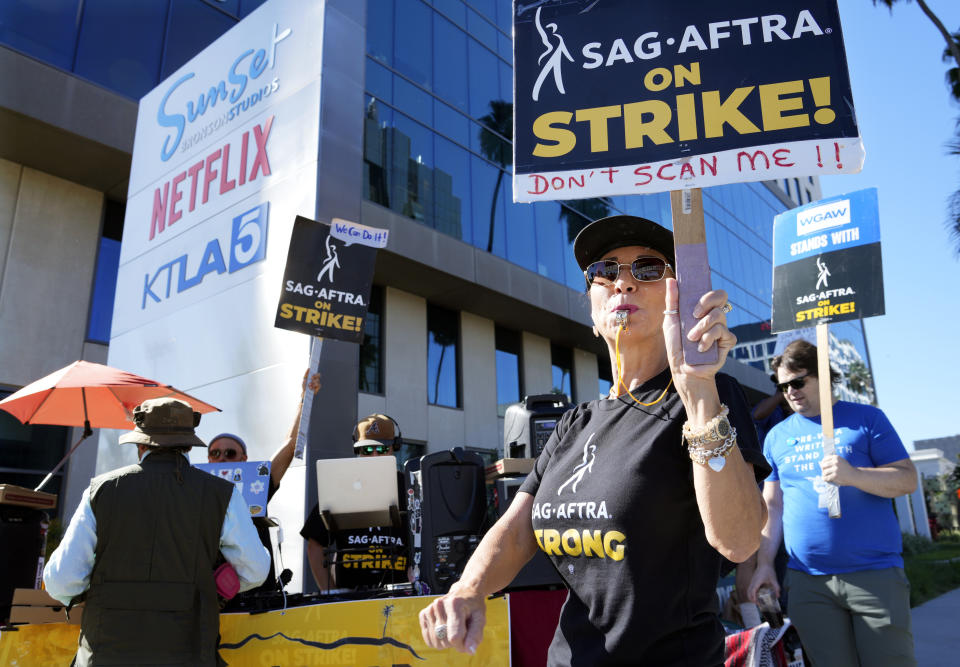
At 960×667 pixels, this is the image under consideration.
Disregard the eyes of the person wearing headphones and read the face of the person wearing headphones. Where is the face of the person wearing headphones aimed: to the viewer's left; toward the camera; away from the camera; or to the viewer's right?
toward the camera

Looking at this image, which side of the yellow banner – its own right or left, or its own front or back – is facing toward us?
front

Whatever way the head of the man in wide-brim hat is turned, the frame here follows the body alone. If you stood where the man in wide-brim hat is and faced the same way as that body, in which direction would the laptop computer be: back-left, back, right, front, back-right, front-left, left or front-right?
front-right

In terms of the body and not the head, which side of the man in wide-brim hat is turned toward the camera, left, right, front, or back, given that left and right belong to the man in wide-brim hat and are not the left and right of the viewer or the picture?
back

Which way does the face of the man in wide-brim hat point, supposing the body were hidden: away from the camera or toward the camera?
away from the camera

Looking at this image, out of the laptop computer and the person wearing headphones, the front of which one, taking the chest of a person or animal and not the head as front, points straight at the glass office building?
the laptop computer

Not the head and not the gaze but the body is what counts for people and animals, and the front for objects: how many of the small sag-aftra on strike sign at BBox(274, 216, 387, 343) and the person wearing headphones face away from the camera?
0

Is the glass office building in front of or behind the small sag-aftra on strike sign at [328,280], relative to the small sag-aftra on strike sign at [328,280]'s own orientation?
behind

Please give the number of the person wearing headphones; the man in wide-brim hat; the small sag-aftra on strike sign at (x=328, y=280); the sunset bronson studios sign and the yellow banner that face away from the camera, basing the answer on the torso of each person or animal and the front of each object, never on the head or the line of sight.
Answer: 1

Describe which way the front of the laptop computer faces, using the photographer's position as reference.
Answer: facing away from the viewer

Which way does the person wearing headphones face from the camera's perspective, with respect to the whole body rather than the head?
toward the camera
